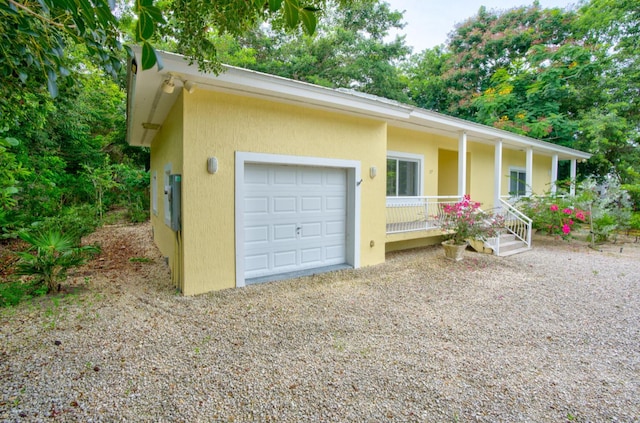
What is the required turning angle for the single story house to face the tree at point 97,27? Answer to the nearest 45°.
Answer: approximately 45° to its right

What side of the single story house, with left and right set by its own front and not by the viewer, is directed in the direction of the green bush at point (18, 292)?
right

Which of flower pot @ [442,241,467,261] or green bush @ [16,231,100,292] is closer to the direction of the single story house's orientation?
the flower pot

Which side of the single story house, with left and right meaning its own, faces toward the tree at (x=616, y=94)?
left

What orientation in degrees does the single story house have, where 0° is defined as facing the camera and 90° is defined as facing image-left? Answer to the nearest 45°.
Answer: approximately 315°

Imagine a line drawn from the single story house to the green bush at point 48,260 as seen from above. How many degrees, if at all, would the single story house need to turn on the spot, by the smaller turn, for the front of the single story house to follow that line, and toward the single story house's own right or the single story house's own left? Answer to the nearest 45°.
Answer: approximately 90° to the single story house's own right
